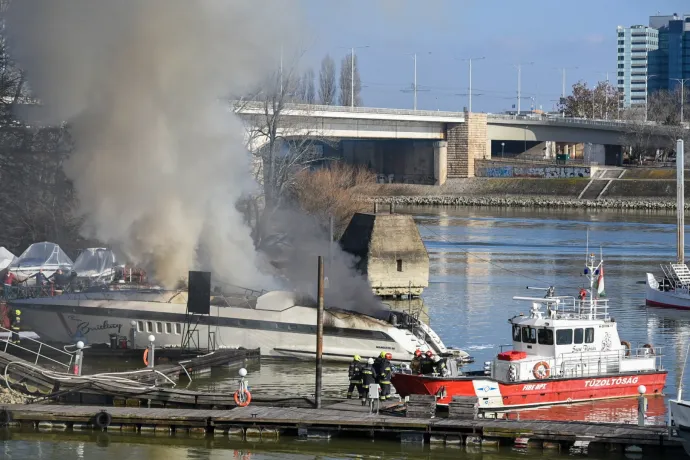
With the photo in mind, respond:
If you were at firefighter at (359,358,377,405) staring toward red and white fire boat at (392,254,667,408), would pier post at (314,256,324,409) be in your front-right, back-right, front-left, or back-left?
back-left

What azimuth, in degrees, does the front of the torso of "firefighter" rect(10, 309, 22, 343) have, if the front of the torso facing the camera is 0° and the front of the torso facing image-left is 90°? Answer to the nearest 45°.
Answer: approximately 270°

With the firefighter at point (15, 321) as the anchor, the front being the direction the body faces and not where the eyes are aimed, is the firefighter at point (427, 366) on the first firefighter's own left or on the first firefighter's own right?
on the first firefighter's own right
